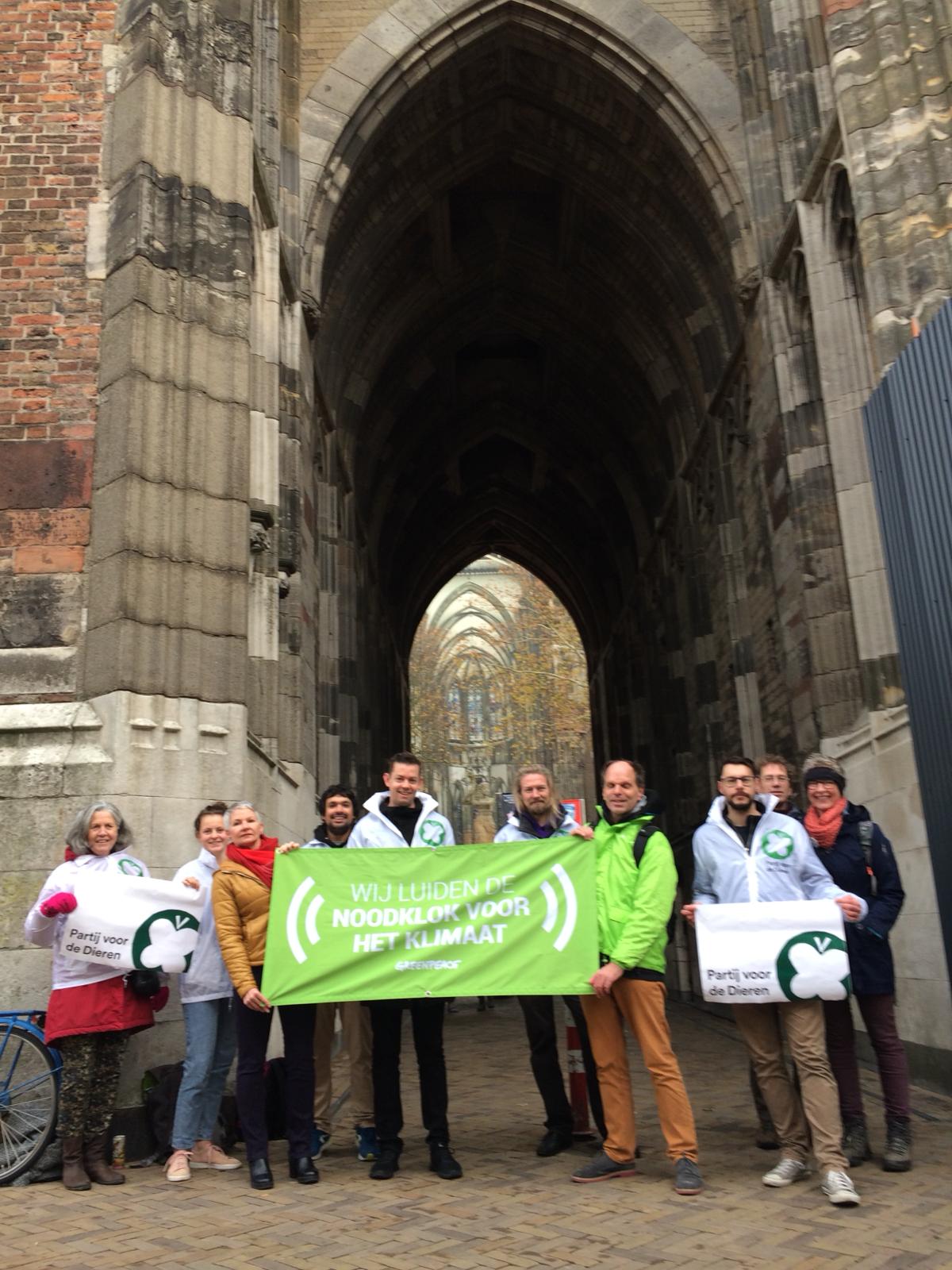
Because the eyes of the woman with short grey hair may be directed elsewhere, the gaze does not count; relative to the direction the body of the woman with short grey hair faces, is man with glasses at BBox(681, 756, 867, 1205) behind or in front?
in front

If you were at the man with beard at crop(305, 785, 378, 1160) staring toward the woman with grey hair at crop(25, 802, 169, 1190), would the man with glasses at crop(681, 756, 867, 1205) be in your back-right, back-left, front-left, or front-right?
back-left

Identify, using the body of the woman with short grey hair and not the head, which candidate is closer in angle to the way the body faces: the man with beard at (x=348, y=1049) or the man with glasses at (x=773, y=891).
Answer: the man with glasses

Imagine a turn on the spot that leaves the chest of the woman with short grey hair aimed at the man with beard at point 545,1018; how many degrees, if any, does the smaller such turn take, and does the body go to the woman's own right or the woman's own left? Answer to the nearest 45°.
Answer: approximately 45° to the woman's own left

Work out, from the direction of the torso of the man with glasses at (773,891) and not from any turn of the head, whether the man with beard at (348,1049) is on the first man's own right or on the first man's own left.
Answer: on the first man's own right

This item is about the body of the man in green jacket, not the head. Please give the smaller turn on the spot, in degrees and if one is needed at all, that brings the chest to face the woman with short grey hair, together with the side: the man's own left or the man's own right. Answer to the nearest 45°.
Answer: approximately 45° to the man's own right

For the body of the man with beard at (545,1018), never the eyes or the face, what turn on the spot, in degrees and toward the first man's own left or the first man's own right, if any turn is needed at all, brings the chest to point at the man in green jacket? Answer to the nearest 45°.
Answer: approximately 45° to the first man's own left

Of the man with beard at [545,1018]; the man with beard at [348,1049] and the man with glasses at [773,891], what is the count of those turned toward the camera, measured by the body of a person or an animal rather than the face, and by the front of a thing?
3

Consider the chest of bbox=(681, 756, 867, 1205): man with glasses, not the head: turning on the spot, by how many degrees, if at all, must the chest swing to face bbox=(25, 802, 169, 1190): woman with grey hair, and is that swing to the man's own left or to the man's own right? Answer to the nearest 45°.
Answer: approximately 90° to the man's own right

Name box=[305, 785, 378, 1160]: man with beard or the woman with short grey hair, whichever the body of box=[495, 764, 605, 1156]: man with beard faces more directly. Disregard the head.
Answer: the woman with short grey hair
